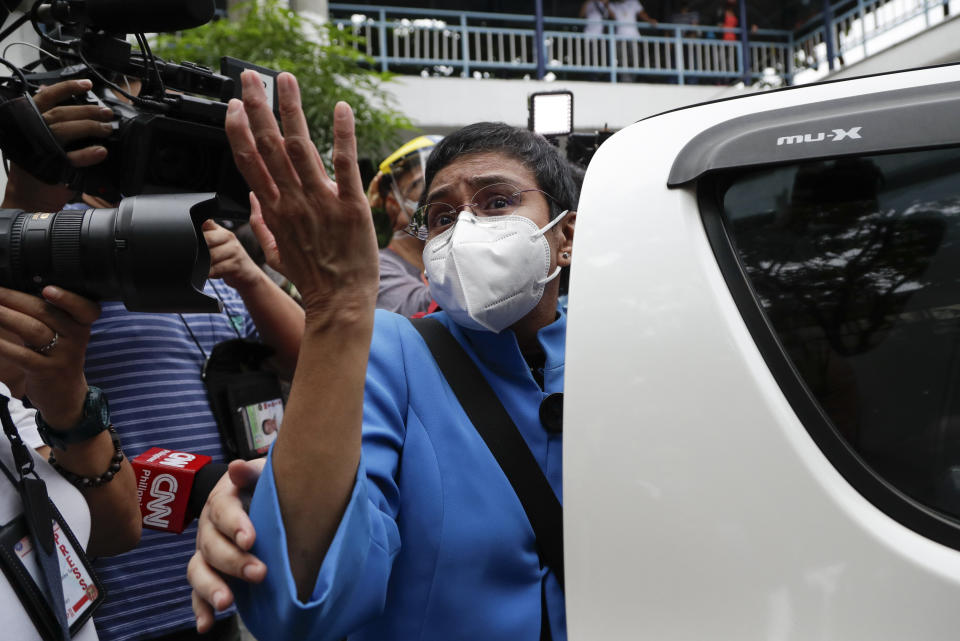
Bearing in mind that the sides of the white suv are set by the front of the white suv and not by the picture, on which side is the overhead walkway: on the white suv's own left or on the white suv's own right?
on the white suv's own left

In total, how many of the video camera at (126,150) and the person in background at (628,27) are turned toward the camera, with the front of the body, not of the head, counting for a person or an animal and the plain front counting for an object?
1

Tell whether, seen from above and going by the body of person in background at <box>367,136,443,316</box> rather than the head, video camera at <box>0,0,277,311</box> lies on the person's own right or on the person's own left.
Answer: on the person's own right

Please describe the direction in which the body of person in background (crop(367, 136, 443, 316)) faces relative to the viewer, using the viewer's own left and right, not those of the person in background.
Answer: facing the viewer and to the right of the viewer

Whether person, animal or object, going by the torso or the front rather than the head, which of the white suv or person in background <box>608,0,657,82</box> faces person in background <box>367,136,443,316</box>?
person in background <box>608,0,657,82</box>

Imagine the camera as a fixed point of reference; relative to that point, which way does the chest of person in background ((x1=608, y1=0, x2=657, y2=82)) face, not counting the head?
toward the camera

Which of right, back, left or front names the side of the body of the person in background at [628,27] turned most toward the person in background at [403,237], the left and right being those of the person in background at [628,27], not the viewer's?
front

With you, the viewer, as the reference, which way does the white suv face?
facing to the right of the viewer

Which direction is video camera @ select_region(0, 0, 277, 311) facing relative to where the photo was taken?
to the viewer's right

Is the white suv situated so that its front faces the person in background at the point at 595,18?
no
